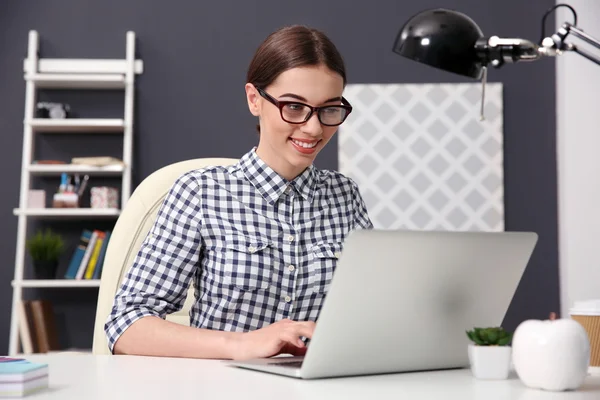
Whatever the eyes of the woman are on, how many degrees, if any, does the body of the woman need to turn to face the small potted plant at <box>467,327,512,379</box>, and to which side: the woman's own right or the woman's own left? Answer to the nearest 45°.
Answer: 0° — they already face it

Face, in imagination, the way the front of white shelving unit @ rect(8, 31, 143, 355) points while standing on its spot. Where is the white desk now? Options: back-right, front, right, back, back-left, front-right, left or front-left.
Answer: front

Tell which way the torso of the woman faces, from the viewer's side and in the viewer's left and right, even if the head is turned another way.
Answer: facing the viewer and to the right of the viewer

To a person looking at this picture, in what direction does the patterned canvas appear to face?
facing the viewer

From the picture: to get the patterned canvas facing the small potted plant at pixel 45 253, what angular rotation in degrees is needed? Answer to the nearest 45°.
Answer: approximately 90° to its right

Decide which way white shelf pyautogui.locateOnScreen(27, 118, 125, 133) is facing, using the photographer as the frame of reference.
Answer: facing the viewer

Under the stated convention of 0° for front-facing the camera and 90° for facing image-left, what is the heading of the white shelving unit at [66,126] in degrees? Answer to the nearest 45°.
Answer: approximately 0°

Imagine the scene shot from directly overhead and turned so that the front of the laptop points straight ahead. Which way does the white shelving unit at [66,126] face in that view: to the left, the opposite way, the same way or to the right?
the opposite way

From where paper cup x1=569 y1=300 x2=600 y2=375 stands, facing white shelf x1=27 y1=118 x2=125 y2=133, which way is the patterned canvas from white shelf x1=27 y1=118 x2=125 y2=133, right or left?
right

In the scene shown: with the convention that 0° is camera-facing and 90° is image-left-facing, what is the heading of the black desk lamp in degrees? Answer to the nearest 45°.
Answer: approximately 90°

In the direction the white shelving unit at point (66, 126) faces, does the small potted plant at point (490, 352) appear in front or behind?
in front

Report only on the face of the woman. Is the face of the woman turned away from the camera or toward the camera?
toward the camera
